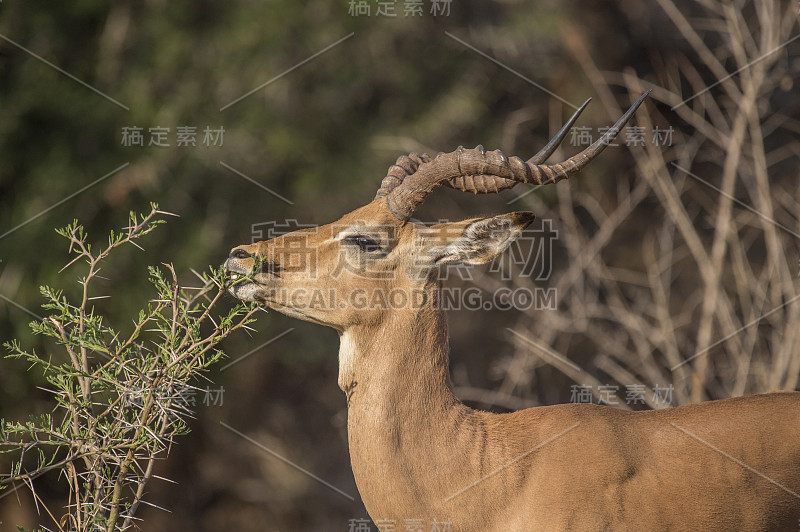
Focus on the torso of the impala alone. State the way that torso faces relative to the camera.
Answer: to the viewer's left
